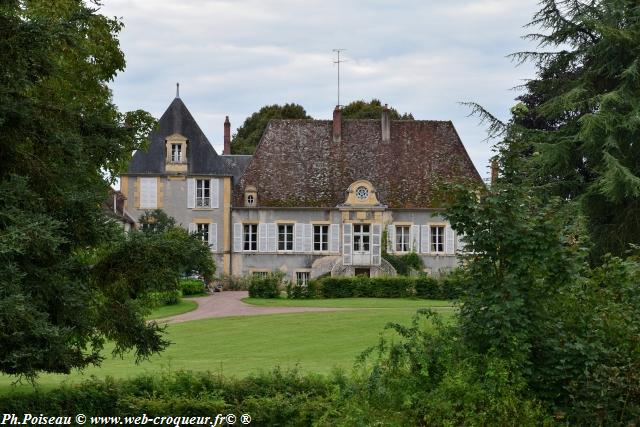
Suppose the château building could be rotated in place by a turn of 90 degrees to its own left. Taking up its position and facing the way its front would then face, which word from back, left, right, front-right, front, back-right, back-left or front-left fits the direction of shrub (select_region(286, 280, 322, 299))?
right

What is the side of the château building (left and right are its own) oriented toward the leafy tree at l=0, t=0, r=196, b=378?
front

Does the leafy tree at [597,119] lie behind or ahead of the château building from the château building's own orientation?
ahead

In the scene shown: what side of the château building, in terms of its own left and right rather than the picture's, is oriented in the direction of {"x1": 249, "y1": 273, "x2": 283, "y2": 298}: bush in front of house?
front

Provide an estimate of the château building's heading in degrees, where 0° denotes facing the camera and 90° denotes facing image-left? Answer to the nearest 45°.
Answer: approximately 0°
